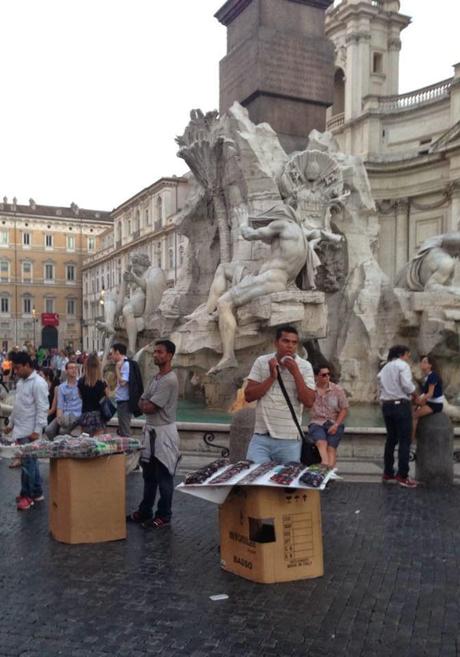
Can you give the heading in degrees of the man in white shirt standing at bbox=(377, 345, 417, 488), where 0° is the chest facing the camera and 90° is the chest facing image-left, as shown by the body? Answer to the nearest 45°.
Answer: approximately 225°

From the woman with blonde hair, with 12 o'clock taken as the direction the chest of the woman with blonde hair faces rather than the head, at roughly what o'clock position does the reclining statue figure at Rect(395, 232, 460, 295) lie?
The reclining statue figure is roughly at 2 o'clock from the woman with blonde hair.

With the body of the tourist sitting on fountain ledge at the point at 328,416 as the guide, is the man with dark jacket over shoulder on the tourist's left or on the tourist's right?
on the tourist's right

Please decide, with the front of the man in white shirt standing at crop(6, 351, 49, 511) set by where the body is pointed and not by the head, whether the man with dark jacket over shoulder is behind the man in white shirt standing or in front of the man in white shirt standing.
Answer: behind

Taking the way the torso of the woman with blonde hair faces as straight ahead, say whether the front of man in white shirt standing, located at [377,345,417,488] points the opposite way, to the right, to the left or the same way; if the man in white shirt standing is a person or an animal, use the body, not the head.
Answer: to the right

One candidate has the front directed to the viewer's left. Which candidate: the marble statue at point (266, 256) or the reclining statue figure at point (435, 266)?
the marble statue

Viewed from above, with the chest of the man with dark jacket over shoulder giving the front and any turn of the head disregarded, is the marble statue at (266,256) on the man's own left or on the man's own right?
on the man's own right
